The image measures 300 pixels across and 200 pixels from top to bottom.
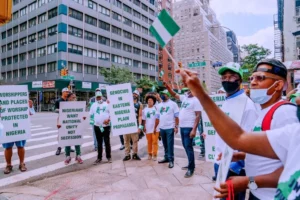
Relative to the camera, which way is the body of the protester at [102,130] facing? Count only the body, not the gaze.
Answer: toward the camera

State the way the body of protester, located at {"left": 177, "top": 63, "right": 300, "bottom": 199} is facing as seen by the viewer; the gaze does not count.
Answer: to the viewer's left

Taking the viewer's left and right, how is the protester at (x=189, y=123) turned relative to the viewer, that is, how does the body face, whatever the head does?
facing the viewer and to the left of the viewer

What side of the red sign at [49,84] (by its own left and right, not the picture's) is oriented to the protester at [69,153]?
front

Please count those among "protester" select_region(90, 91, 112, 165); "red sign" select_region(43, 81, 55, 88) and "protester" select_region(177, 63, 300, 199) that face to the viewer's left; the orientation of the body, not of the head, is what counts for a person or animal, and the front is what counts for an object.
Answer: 1

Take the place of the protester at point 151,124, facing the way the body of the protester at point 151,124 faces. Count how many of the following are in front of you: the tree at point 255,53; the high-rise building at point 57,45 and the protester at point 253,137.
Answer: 1

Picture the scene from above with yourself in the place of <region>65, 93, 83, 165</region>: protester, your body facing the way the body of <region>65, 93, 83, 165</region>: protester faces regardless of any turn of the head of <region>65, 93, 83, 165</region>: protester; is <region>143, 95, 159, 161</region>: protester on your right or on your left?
on your left

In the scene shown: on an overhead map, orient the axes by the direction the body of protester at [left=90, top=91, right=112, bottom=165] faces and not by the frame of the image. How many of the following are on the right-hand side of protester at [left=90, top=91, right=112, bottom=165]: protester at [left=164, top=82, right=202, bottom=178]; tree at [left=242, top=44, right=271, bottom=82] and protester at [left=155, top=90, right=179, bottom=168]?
0

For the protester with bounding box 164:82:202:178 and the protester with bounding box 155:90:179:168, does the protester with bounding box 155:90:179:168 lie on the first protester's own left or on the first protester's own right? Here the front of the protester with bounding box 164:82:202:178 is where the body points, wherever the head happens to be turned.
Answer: on the first protester's own right

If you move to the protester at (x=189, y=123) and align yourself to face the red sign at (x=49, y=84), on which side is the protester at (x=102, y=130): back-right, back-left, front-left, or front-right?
front-left

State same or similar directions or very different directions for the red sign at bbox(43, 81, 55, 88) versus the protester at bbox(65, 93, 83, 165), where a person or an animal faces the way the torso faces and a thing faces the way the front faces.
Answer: same or similar directions

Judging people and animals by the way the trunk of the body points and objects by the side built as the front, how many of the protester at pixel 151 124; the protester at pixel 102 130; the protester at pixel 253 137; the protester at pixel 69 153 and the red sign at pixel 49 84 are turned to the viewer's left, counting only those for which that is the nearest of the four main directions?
1

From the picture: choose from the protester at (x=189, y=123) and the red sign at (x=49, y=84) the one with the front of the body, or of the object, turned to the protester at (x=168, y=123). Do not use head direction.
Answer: the red sign

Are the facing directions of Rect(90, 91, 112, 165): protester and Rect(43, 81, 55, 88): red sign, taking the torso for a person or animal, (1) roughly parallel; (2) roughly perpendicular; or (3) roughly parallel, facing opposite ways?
roughly parallel

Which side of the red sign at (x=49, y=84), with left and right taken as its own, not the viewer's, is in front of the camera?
front

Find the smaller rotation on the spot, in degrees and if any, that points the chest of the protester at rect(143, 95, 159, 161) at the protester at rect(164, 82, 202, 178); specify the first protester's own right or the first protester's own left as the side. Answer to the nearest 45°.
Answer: approximately 45° to the first protester's own left
